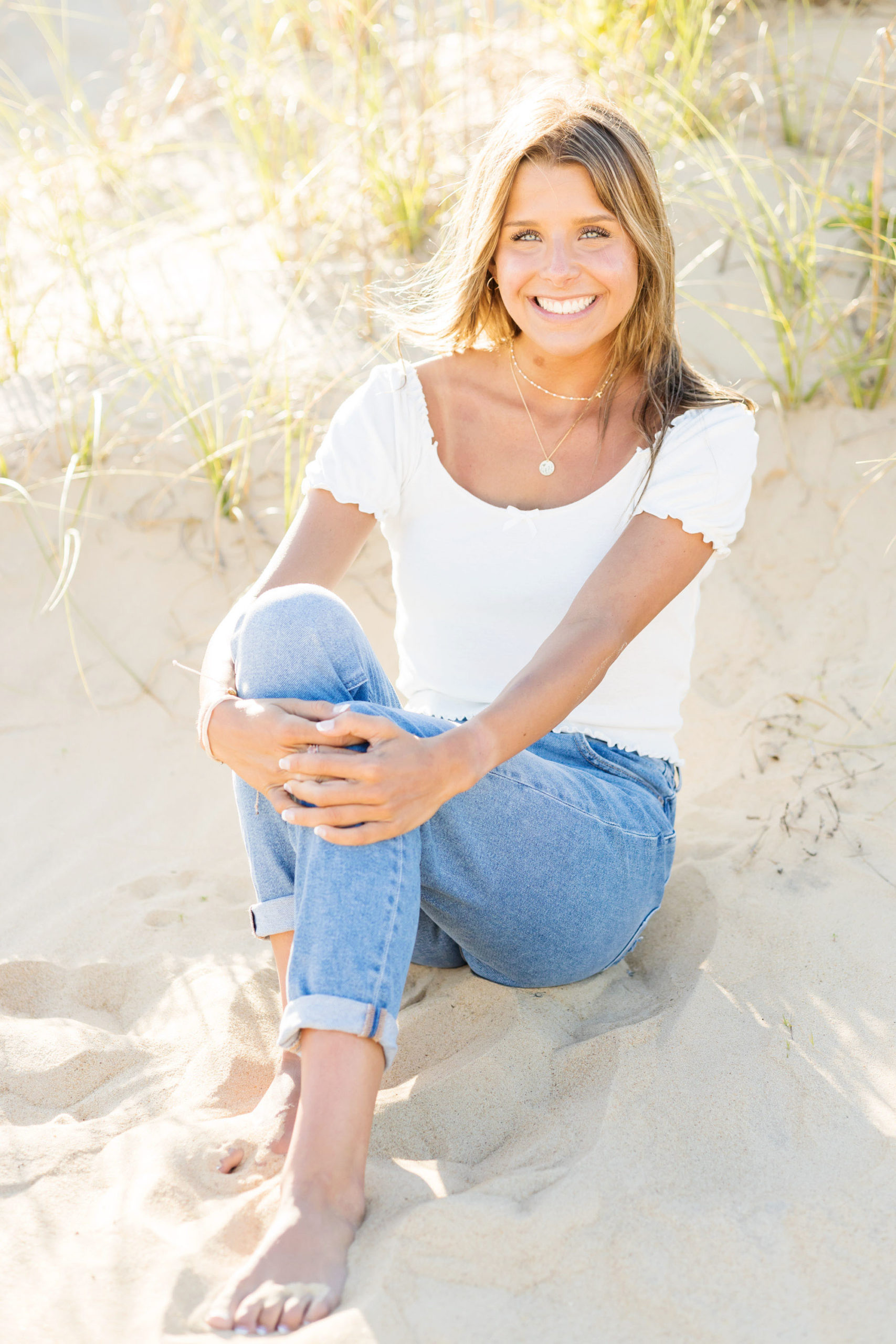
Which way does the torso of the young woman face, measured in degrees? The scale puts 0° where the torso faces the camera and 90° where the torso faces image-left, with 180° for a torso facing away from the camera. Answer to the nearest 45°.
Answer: approximately 45°
